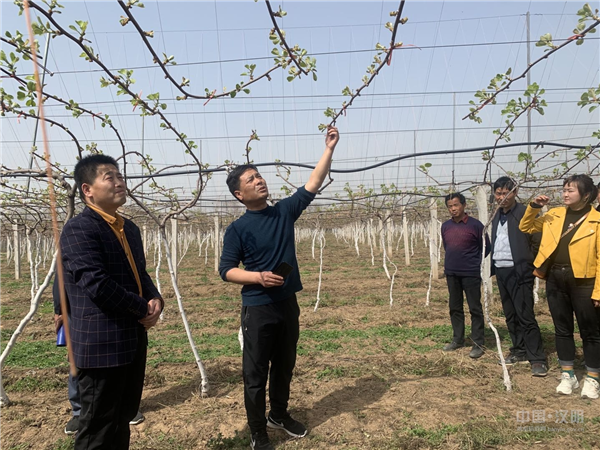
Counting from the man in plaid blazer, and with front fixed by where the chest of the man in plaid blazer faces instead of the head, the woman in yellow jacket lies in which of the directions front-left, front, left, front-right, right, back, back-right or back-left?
front-left

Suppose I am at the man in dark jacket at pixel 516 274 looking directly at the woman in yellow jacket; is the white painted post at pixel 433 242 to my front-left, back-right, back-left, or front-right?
back-left

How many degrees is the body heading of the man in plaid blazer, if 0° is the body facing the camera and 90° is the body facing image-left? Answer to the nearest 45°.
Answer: approximately 315°

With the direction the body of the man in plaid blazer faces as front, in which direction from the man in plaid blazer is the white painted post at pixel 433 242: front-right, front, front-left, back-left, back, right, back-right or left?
left

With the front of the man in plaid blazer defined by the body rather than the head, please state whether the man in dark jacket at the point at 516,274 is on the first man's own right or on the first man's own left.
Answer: on the first man's own left

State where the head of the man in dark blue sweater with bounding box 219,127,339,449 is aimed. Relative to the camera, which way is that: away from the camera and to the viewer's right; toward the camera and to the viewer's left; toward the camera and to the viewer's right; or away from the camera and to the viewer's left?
toward the camera and to the viewer's right

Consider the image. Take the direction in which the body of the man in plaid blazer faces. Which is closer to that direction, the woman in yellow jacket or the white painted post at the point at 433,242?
the woman in yellow jacket

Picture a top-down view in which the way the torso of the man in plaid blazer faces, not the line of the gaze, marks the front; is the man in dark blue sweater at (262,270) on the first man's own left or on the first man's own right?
on the first man's own left

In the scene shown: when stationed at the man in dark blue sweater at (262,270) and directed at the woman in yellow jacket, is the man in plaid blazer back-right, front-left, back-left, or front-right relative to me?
back-right
